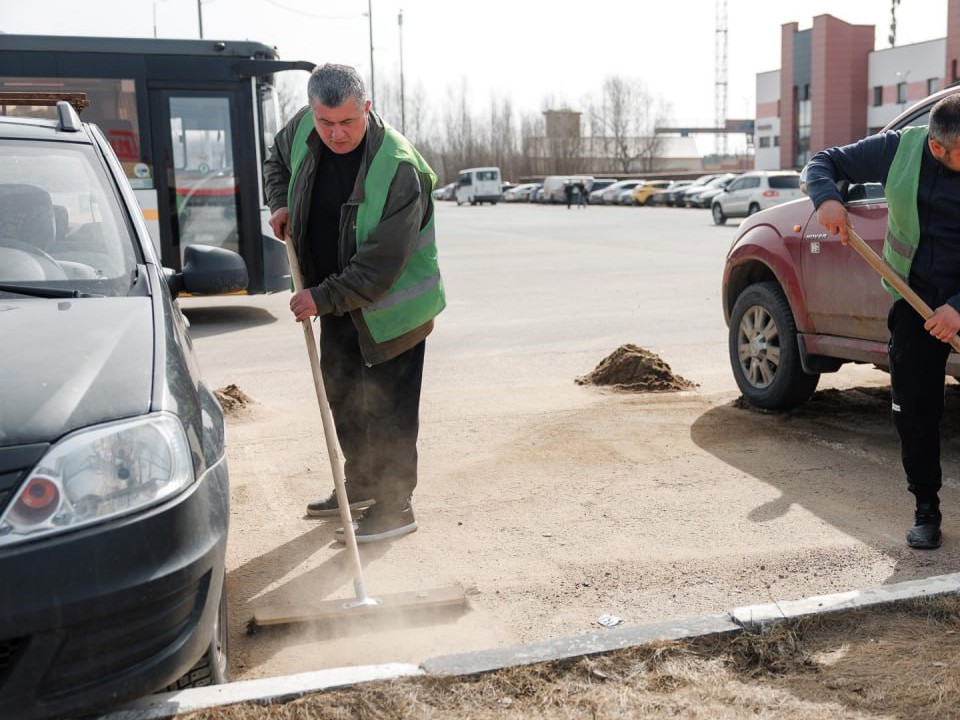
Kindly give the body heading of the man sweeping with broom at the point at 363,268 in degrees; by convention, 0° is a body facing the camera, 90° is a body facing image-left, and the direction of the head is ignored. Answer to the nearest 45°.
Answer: approximately 45°

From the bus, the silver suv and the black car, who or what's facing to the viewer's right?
the bus

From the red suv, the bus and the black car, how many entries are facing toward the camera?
1

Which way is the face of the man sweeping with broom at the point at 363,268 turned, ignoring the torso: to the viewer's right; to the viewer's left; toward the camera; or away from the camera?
toward the camera

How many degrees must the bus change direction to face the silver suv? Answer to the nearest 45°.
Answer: approximately 45° to its left

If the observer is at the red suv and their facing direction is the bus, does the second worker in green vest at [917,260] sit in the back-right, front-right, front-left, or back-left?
back-left

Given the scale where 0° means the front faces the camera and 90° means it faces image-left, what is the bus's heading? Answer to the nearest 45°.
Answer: approximately 270°

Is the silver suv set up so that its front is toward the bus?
no

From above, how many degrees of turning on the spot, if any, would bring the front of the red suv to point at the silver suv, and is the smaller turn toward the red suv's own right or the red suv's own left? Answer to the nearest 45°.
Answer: approximately 45° to the red suv's own right

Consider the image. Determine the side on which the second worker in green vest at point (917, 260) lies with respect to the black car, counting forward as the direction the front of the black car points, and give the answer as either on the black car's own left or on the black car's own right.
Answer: on the black car's own left

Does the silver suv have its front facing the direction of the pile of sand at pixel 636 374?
no

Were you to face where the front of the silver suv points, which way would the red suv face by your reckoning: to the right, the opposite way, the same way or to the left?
the same way

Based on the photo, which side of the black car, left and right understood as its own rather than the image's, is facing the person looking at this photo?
front

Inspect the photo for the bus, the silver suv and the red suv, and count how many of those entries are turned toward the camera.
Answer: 0

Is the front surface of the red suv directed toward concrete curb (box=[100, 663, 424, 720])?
no

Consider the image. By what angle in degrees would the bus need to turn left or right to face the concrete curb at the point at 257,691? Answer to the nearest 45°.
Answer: approximately 90° to its right

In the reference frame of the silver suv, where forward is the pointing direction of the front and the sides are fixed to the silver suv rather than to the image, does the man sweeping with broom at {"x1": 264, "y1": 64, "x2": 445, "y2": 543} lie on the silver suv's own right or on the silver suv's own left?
on the silver suv's own left

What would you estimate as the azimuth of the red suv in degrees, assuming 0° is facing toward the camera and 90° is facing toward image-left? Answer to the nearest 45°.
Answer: approximately 135°

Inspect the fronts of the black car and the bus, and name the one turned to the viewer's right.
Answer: the bus

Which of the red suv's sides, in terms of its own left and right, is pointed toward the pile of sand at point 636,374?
front
